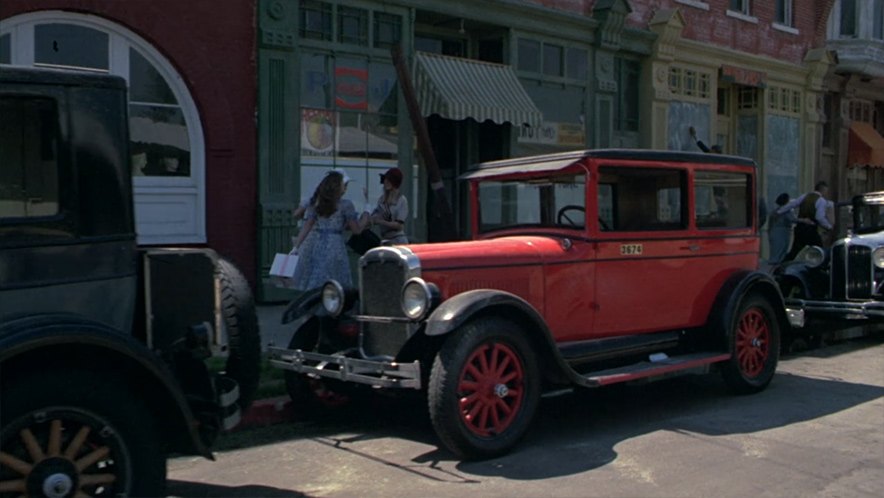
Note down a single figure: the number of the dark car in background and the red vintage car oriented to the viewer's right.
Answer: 0

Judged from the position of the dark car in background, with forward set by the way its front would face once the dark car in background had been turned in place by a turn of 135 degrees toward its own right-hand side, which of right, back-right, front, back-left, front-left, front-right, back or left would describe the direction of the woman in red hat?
back-left

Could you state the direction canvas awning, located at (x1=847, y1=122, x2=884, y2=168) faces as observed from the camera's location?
facing the viewer and to the right of the viewer

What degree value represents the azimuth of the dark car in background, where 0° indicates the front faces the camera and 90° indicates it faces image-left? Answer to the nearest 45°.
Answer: approximately 45°

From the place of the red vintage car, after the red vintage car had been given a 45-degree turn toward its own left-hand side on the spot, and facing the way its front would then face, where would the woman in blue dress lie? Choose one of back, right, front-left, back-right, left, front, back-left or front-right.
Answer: back-right

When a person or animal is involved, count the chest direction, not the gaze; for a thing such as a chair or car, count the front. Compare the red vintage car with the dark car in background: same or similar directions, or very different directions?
same or similar directions

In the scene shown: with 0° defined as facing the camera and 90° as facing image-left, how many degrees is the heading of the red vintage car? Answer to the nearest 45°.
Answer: approximately 45°

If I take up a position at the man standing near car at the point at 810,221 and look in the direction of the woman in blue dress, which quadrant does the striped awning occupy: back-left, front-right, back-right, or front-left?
front-right

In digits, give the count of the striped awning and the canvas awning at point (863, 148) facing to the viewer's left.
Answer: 0

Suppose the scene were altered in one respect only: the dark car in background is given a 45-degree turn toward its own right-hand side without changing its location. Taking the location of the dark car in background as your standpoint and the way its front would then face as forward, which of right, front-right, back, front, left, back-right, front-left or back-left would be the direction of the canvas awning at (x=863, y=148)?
right

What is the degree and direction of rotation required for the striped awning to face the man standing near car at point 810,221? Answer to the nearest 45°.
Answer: approximately 45° to its left

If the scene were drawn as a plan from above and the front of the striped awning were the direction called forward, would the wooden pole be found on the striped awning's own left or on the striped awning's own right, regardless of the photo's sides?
on the striped awning's own right

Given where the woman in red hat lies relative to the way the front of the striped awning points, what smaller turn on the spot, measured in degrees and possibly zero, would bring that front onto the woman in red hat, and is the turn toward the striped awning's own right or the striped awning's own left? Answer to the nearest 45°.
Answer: approximately 45° to the striped awning's own right

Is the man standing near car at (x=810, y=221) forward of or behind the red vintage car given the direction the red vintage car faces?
behind

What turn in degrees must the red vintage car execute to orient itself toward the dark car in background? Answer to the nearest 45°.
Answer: approximately 180°
